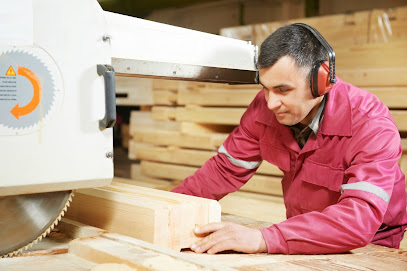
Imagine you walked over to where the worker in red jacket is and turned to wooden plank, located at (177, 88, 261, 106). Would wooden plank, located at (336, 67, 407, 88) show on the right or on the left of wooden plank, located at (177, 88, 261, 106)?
right

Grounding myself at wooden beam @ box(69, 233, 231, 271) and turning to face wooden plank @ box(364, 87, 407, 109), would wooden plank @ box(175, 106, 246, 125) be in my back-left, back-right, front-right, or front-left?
front-left

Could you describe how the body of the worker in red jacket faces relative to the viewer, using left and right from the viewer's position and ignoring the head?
facing the viewer and to the left of the viewer

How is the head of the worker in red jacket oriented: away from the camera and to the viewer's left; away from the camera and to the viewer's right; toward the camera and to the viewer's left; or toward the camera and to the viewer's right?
toward the camera and to the viewer's left

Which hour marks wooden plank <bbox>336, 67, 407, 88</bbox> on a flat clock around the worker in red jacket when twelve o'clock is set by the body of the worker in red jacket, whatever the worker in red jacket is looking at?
The wooden plank is roughly at 5 o'clock from the worker in red jacket.

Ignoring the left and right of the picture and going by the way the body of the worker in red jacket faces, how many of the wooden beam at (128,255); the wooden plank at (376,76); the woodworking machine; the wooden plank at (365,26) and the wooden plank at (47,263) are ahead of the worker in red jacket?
3

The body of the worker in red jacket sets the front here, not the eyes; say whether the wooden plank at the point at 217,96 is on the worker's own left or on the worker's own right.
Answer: on the worker's own right

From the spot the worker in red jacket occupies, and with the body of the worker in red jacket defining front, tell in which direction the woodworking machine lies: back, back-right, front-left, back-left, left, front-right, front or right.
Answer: front

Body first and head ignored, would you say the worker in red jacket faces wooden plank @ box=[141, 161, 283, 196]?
no

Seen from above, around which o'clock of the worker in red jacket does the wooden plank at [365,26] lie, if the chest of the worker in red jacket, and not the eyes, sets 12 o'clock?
The wooden plank is roughly at 5 o'clock from the worker in red jacket.

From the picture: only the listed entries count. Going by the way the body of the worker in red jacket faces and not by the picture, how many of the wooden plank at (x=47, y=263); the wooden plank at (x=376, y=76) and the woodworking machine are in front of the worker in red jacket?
2

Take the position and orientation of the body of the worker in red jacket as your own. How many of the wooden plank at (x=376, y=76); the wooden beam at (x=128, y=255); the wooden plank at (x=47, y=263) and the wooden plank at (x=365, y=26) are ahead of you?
2

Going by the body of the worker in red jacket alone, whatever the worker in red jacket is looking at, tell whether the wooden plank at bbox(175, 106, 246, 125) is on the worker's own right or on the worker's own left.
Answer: on the worker's own right

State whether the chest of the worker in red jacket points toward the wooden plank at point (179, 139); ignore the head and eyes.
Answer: no

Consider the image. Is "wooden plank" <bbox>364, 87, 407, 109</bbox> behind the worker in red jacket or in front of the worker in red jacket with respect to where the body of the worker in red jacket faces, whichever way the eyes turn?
behind

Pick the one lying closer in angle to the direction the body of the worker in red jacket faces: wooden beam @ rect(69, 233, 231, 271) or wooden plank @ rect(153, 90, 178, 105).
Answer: the wooden beam
